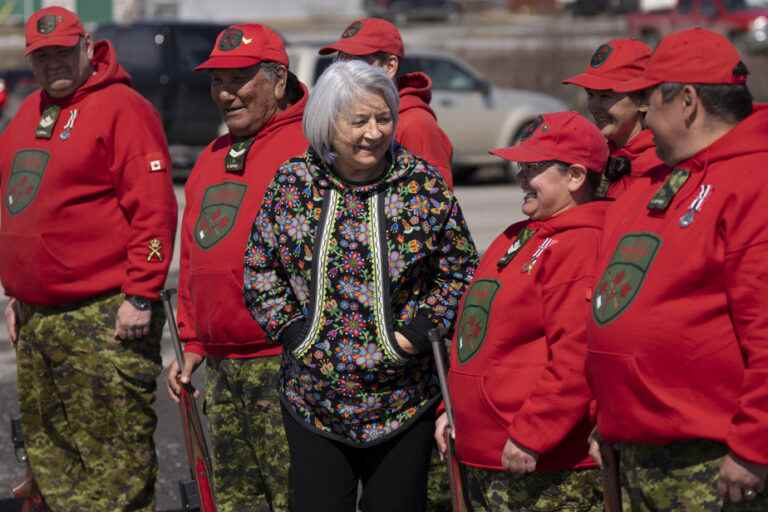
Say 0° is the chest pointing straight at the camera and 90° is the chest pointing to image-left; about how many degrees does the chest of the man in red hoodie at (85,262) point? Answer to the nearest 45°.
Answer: approximately 45°

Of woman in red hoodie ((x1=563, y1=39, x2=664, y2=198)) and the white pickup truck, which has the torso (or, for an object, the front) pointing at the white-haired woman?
the woman in red hoodie

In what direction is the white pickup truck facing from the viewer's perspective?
to the viewer's right

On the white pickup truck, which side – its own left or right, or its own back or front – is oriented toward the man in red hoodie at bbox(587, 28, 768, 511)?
right

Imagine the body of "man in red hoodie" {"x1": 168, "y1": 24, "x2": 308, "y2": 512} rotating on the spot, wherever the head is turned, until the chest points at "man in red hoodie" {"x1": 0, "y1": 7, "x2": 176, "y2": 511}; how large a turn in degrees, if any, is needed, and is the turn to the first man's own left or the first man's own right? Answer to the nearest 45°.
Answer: approximately 90° to the first man's own right

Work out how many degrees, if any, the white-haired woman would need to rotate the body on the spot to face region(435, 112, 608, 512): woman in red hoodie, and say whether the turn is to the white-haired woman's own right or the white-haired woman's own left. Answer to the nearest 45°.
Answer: approximately 45° to the white-haired woman's own left

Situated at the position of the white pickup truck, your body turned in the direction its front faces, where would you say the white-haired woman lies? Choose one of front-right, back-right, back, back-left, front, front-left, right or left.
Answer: right

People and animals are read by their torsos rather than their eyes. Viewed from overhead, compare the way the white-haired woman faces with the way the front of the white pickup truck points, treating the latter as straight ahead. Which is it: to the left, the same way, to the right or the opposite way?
to the right

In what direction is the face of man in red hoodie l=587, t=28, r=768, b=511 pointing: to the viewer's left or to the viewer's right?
to the viewer's left

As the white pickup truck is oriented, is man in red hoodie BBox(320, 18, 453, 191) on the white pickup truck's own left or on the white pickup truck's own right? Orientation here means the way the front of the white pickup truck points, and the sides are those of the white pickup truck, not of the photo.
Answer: on the white pickup truck's own right

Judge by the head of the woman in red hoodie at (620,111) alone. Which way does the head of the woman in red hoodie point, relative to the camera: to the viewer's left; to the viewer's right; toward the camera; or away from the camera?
to the viewer's left

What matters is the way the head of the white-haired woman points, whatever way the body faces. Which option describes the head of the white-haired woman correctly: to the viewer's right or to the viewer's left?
to the viewer's right

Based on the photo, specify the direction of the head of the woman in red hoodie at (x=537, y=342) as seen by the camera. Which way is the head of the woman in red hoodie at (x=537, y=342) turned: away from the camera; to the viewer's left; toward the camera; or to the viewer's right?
to the viewer's left

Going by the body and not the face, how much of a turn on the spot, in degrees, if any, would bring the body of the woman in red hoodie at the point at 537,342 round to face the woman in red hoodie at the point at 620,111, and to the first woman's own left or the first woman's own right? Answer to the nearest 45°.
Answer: approximately 135° to the first woman's own right

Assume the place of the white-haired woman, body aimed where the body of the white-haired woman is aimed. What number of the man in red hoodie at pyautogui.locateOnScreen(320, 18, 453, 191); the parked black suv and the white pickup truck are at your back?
3

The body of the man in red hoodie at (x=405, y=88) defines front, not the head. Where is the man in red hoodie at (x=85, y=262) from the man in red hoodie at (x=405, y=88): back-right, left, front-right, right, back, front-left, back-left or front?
front

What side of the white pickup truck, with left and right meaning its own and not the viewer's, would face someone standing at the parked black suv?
back

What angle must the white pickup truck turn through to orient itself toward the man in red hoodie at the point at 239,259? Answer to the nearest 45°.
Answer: approximately 90° to its right

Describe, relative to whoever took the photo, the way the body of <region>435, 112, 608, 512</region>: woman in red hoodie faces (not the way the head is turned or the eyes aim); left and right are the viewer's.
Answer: facing the viewer and to the left of the viewer

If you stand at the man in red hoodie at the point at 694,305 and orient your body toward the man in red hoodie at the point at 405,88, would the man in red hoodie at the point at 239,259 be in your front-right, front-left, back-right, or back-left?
front-left
